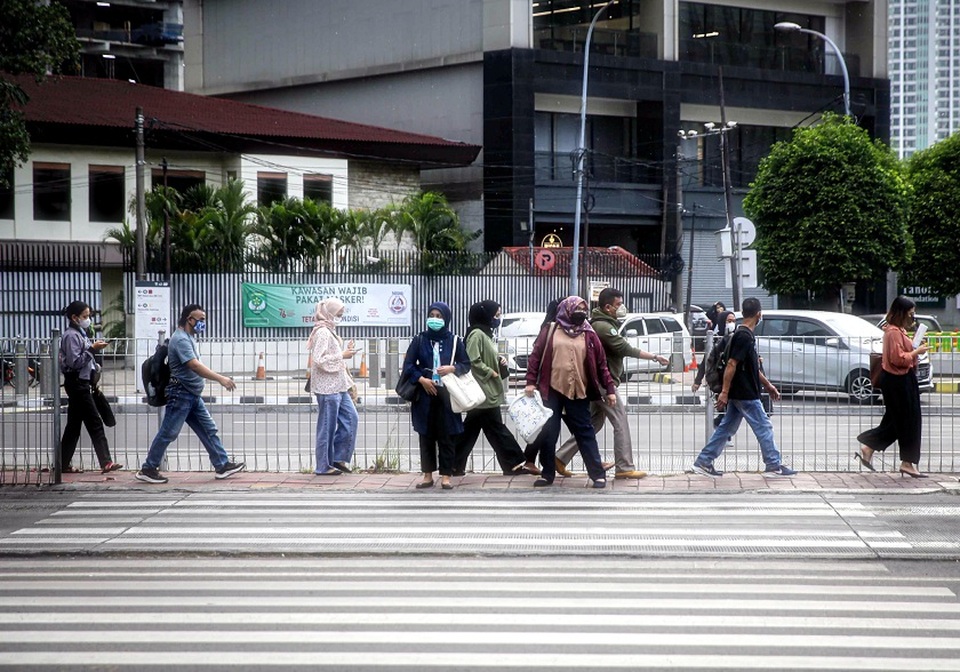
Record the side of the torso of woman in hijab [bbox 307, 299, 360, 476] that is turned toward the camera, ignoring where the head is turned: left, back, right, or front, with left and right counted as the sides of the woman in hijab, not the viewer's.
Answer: right

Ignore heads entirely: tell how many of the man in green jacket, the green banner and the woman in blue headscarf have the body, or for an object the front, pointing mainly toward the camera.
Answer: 2

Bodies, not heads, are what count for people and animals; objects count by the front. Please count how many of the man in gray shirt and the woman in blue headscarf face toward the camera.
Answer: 1

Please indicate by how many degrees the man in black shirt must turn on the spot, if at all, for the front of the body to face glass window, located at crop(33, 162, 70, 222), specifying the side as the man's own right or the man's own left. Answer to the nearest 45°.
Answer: approximately 135° to the man's own left

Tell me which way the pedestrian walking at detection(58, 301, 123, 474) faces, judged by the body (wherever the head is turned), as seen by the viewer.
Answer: to the viewer's right

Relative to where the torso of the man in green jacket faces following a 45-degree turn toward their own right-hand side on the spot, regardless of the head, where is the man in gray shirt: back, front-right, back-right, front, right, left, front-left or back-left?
back-right

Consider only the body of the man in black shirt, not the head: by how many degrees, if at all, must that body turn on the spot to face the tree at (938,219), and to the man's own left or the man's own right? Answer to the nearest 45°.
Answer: approximately 90° to the man's own left

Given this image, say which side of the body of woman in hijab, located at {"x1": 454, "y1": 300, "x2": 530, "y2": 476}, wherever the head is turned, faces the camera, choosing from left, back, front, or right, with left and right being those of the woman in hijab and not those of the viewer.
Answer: right

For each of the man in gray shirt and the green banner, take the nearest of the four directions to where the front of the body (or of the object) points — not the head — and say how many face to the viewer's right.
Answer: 1

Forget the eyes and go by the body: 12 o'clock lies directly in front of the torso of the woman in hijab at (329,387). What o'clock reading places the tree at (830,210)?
The tree is roughly at 10 o'clock from the woman in hijab.

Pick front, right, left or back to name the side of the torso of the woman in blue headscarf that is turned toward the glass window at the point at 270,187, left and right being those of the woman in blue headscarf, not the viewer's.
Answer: back
